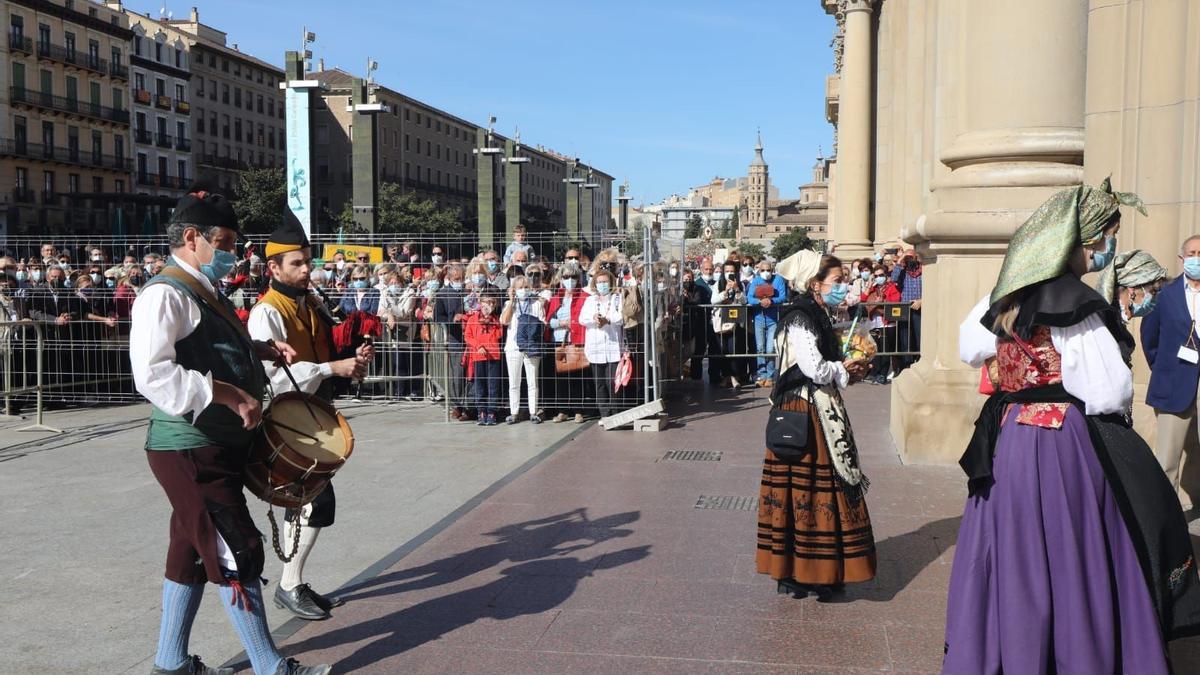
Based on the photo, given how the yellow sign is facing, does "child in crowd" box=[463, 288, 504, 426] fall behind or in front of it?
in front

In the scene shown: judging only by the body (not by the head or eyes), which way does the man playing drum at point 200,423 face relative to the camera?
to the viewer's right

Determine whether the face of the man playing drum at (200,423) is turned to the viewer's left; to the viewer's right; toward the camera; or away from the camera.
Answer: to the viewer's right

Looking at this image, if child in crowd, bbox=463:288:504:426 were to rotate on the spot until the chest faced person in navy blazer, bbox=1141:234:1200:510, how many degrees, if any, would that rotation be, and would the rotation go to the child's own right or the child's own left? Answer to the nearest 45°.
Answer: approximately 45° to the child's own left

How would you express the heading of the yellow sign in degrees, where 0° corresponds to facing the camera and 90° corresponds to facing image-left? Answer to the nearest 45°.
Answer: approximately 0°

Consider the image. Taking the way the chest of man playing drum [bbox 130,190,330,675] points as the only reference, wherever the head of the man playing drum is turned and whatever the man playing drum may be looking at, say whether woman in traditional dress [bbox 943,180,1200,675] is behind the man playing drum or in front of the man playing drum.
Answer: in front

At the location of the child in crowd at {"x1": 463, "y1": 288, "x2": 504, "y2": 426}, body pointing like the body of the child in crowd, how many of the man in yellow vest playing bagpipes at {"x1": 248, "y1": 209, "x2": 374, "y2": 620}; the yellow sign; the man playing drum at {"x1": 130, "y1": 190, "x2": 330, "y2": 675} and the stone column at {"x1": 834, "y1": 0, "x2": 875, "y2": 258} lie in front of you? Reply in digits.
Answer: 2

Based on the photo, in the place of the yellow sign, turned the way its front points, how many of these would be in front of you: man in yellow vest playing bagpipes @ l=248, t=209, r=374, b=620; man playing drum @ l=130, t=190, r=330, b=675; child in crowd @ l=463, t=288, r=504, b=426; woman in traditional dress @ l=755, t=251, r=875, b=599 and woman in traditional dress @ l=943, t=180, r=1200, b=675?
5

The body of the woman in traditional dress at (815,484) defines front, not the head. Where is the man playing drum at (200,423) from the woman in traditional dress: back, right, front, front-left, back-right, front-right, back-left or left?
back-right
